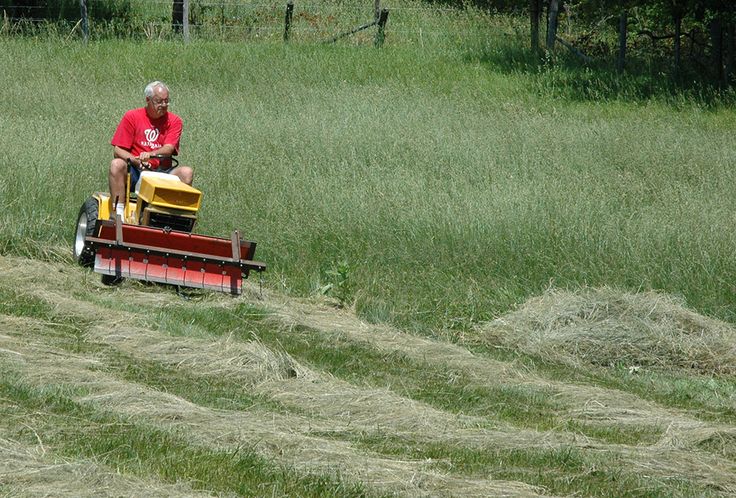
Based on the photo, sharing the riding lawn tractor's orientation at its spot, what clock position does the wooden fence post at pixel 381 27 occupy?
The wooden fence post is roughly at 8 o'clock from the riding lawn tractor.

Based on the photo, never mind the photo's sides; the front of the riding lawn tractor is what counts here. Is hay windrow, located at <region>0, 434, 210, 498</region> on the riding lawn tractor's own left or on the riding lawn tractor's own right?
on the riding lawn tractor's own right

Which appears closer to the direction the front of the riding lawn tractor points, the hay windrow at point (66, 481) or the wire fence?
the hay windrow

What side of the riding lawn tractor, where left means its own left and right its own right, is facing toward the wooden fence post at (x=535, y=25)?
back

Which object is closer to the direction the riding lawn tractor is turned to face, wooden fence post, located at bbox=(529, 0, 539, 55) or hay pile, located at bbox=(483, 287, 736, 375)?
the hay pile

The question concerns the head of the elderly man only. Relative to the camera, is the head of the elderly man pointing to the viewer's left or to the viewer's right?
to the viewer's right

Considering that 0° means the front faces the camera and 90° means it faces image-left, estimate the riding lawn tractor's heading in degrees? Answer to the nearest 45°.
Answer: approximately 315°

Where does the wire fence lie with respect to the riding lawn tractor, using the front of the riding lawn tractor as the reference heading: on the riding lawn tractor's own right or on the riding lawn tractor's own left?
on the riding lawn tractor's own left
